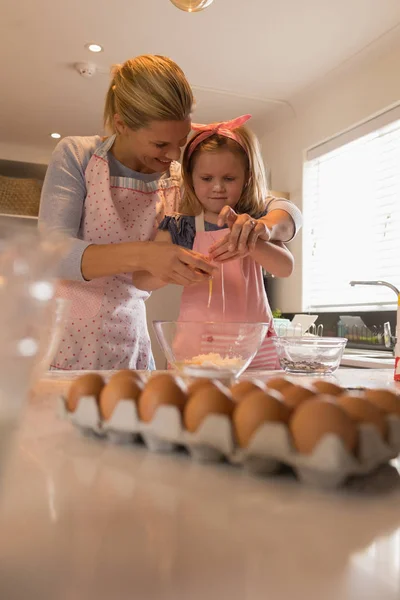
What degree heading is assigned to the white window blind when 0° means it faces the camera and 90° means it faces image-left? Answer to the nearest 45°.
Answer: approximately 45°

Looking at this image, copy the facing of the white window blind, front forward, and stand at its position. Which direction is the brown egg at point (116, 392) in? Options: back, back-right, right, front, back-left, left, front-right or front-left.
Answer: front-left

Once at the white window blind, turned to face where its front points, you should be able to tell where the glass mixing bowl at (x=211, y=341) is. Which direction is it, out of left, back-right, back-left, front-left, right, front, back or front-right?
front-left

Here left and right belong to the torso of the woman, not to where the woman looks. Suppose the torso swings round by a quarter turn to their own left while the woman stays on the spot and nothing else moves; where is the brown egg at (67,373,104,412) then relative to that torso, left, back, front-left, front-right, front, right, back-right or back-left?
back-right

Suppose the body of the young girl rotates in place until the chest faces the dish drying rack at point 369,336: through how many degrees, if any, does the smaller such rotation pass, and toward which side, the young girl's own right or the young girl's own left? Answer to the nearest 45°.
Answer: approximately 135° to the young girl's own left

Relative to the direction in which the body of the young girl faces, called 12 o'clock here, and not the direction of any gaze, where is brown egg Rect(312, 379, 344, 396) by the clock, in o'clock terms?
The brown egg is roughly at 12 o'clock from the young girl.

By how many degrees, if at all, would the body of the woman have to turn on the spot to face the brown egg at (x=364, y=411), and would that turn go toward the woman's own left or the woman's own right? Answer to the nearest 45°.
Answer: approximately 45° to the woman's own right

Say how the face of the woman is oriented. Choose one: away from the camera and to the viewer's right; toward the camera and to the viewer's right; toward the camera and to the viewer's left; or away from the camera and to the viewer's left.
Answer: toward the camera and to the viewer's right

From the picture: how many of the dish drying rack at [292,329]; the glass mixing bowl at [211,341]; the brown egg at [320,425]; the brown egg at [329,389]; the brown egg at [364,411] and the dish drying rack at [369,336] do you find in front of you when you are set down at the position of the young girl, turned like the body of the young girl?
4

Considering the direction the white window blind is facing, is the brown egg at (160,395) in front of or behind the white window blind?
in front
